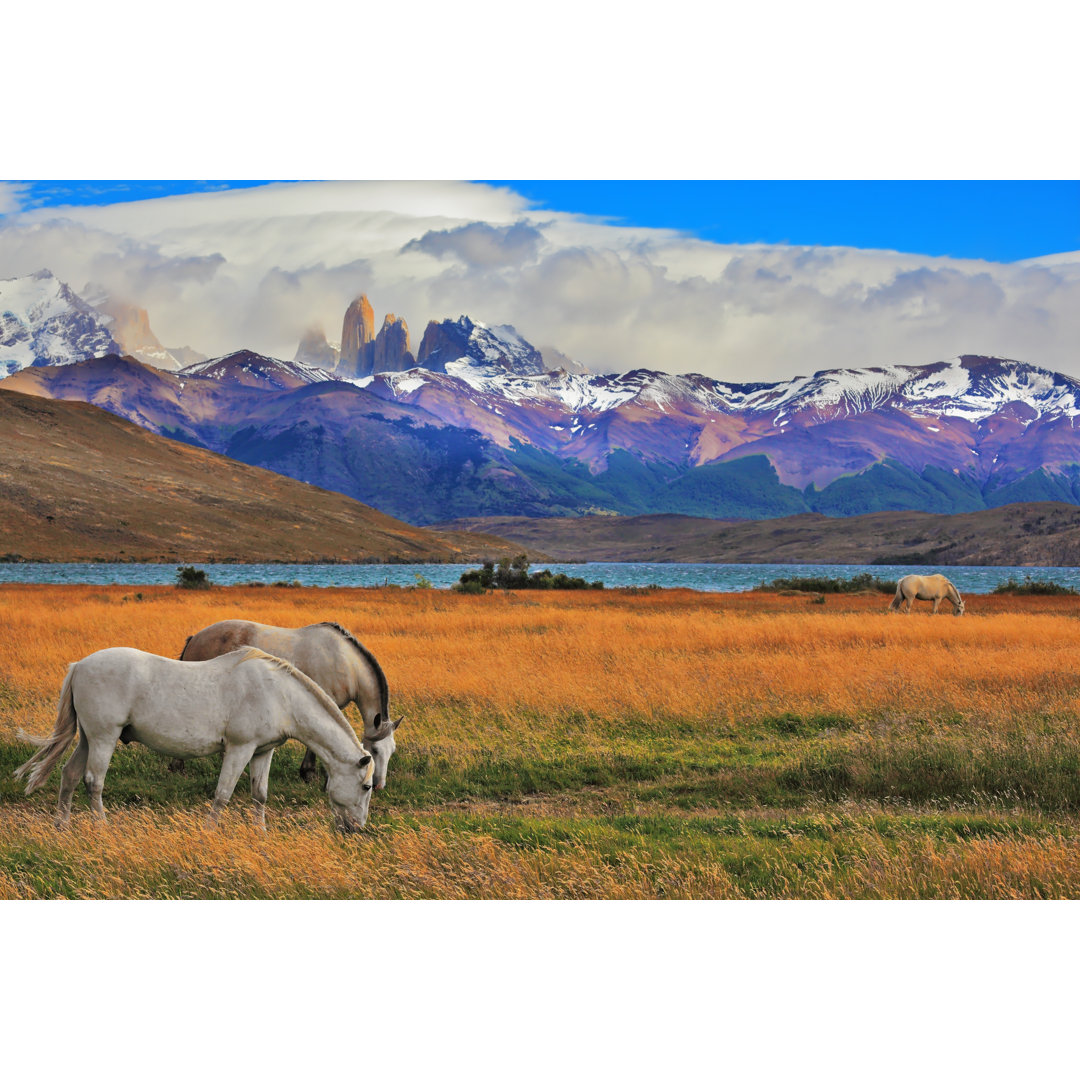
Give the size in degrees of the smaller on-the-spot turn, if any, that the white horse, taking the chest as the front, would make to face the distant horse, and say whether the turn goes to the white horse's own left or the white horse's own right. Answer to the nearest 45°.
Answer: approximately 45° to the white horse's own left

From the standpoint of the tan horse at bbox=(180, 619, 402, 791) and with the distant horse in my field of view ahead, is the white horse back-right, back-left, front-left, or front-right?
back-right

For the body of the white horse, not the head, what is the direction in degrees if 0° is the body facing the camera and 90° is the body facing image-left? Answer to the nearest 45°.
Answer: approximately 270°

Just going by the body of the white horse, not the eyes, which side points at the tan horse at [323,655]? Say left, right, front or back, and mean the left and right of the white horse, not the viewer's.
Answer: left
